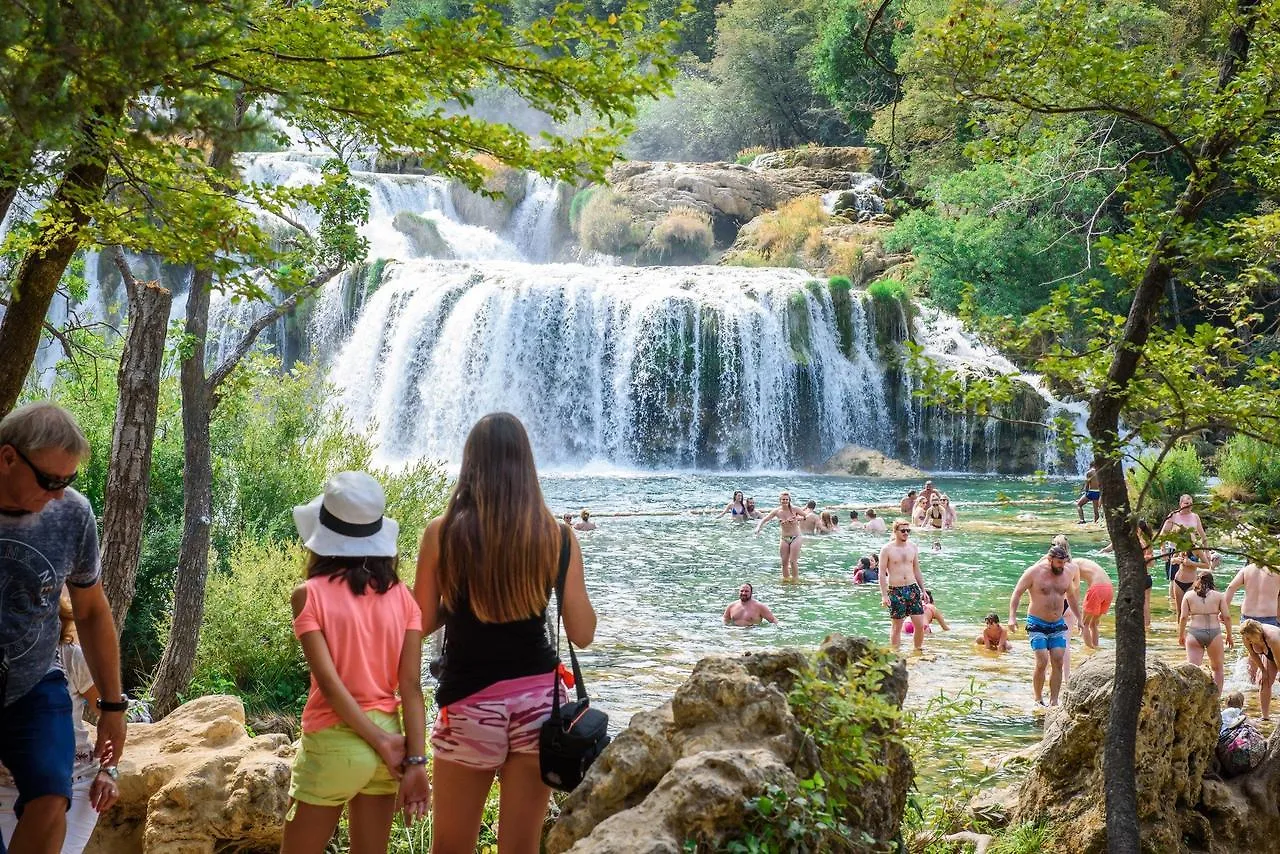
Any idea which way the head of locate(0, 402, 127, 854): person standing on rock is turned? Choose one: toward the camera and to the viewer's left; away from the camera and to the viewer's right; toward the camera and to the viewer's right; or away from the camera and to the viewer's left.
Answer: toward the camera and to the viewer's right

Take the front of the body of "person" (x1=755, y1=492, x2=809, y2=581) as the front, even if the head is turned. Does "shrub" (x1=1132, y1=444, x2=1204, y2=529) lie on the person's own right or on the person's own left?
on the person's own left

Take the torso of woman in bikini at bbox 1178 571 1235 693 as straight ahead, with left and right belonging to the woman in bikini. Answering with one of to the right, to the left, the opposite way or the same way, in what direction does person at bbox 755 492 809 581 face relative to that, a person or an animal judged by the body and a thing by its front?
the opposite way

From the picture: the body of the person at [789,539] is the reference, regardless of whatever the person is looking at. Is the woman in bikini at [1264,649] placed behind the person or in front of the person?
in front

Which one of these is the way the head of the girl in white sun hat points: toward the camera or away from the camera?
away from the camera

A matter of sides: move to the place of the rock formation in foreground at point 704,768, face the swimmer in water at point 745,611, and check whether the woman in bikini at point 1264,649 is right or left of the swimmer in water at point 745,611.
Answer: right

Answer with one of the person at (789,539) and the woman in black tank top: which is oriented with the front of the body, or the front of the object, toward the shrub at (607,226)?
the woman in black tank top

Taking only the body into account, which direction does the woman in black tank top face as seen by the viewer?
away from the camera
